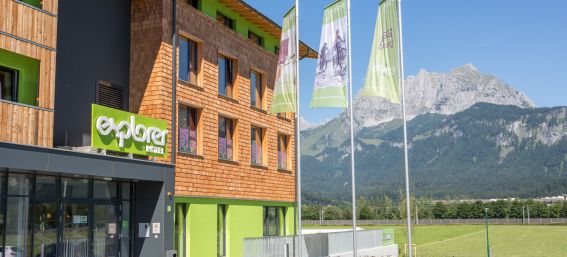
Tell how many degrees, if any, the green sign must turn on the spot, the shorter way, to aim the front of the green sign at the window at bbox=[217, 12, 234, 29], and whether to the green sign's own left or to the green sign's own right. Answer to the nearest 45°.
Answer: approximately 90° to the green sign's own left

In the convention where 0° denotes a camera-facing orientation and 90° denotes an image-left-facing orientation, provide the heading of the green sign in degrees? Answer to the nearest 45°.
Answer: approximately 315°

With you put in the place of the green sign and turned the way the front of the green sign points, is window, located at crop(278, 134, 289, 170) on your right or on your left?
on your left

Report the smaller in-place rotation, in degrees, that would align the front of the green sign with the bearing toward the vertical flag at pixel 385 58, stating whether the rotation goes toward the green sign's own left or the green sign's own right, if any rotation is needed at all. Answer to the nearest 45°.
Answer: approximately 45° to the green sign's own left

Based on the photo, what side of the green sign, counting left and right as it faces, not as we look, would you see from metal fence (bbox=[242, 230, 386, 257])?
left

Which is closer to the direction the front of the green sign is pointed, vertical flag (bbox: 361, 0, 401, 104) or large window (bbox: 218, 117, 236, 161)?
the vertical flag

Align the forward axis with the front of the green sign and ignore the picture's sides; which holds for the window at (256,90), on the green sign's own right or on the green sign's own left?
on the green sign's own left

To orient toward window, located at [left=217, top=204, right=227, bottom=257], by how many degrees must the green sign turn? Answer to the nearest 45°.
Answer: approximately 90° to its left

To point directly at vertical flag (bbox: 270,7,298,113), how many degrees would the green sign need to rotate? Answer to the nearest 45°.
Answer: approximately 45° to its left

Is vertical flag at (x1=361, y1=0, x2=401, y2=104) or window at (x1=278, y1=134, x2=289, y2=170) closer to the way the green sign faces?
the vertical flag

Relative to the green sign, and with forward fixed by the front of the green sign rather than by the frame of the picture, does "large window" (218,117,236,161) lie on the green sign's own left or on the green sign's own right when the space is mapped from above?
on the green sign's own left

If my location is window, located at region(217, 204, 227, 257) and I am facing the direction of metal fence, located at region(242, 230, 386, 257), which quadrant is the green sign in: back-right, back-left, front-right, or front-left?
back-right
